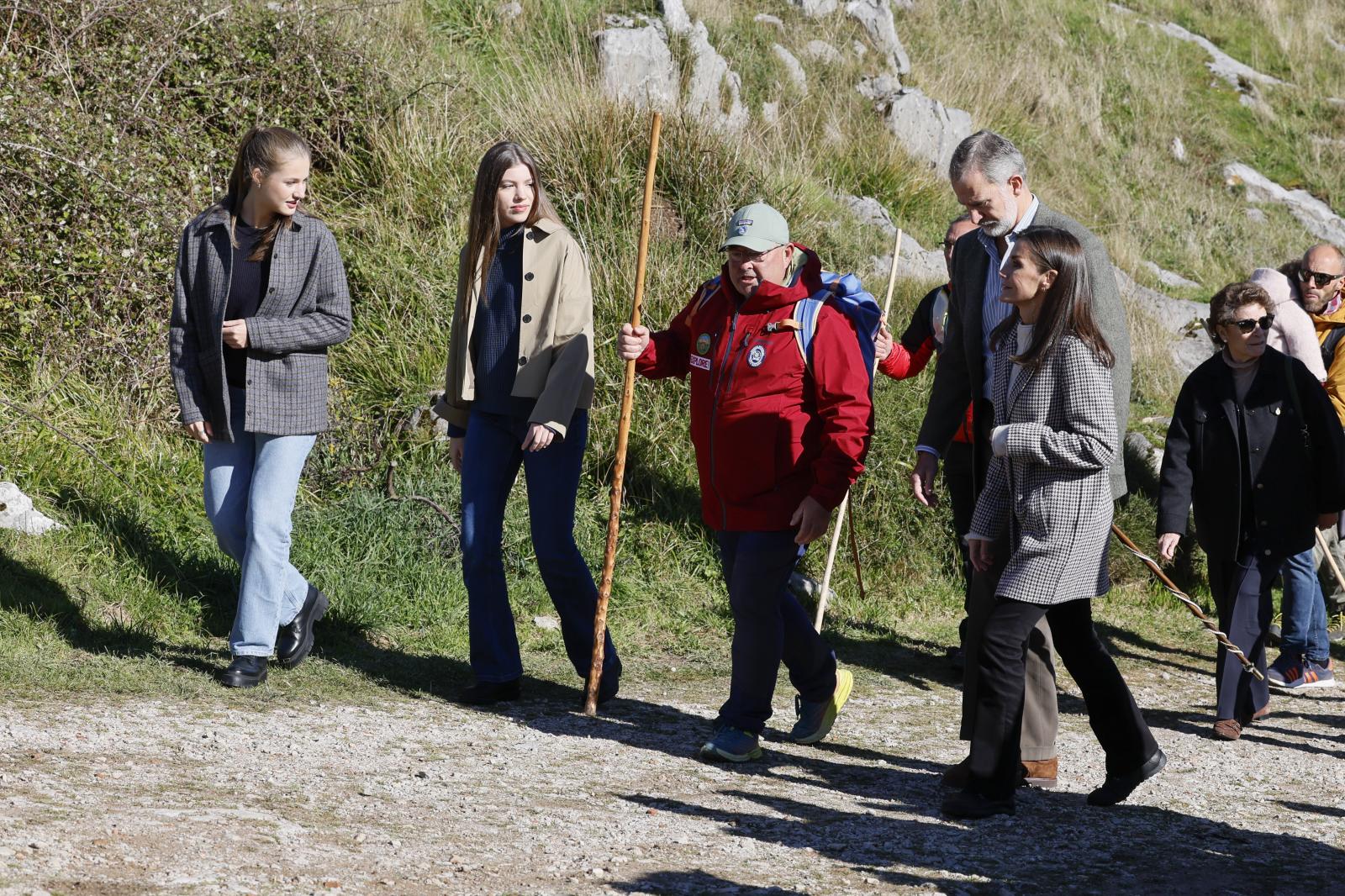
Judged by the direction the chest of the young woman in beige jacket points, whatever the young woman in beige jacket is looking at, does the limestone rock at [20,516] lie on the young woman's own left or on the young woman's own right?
on the young woman's own right

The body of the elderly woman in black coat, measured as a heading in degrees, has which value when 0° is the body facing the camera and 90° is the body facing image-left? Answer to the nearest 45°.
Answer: approximately 0°

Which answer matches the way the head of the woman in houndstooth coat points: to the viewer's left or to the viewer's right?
to the viewer's left

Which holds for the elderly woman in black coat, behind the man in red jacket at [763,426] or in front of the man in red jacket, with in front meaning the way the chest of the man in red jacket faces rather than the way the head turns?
behind

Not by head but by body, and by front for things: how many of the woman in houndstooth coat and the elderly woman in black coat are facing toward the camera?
1

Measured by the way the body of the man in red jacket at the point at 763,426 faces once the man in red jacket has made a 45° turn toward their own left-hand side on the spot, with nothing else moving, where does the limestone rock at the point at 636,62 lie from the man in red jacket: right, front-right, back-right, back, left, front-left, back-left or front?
back

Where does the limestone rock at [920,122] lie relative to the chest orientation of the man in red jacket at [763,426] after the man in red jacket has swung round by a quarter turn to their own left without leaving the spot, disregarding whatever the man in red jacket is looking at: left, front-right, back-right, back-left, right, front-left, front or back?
back-left

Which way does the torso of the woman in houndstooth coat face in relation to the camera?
to the viewer's left

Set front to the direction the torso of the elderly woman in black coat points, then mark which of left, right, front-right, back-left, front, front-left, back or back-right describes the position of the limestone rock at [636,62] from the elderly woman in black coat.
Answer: back-right

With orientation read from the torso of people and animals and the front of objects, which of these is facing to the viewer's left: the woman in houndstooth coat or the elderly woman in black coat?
the woman in houndstooth coat

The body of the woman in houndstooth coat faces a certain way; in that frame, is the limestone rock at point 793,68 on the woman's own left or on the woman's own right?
on the woman's own right

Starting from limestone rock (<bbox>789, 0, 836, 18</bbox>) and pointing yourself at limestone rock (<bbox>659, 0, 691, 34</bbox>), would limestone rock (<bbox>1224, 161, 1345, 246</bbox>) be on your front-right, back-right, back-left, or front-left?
back-left

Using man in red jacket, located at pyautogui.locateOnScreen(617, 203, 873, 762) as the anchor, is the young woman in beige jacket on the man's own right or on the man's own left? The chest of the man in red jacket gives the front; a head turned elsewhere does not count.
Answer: on the man's own right
